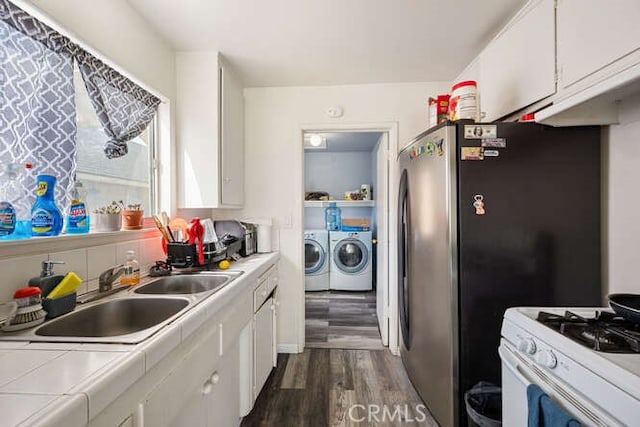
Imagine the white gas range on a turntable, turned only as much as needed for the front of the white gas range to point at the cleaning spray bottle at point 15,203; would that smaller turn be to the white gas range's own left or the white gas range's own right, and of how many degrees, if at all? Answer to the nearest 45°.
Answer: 0° — it already faces it

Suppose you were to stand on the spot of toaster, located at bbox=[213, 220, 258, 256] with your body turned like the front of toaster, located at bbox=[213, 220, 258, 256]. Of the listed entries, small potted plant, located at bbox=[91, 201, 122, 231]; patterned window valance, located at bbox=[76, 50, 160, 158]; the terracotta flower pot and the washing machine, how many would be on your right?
3

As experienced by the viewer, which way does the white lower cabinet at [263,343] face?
facing to the right of the viewer

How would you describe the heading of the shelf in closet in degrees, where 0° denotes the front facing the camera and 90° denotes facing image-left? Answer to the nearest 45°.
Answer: approximately 0°

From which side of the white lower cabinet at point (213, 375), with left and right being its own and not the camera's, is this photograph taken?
right

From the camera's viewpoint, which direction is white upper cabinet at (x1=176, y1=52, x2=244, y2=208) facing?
to the viewer's right

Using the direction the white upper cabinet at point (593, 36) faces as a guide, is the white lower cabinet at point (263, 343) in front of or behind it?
in front

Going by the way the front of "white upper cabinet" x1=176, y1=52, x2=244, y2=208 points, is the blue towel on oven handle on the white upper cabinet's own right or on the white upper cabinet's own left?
on the white upper cabinet's own right

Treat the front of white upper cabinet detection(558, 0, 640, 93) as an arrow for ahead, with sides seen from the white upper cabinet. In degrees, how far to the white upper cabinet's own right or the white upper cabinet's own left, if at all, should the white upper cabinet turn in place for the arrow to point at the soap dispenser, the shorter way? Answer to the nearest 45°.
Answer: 0° — it already faces it

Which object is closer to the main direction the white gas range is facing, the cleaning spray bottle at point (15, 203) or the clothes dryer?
the cleaning spray bottle

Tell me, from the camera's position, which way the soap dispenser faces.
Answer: facing to the right of the viewer

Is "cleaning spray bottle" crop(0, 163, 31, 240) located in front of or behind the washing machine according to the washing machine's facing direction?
in front
